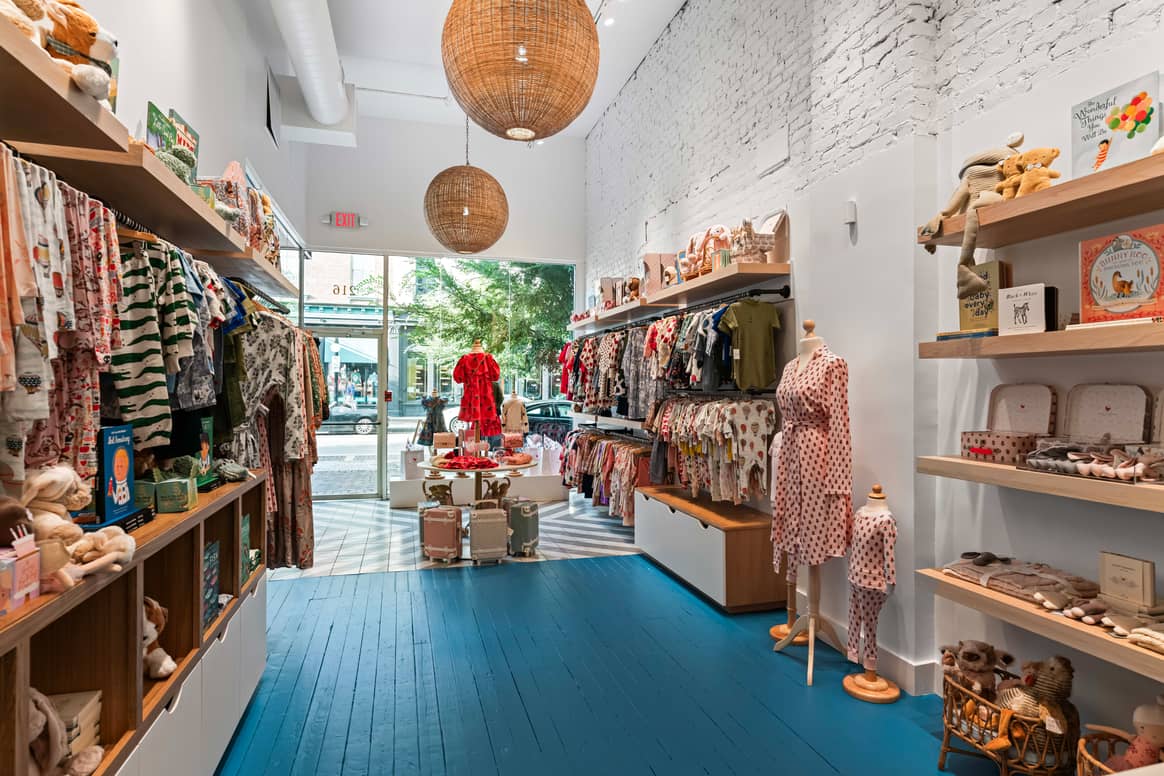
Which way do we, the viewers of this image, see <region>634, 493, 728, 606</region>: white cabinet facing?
facing the viewer and to the left of the viewer

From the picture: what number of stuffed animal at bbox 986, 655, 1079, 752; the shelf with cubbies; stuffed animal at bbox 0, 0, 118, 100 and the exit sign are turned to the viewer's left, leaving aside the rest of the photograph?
1

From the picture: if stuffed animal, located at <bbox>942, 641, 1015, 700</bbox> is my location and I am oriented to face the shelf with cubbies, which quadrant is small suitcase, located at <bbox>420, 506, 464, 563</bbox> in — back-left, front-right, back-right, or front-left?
front-right

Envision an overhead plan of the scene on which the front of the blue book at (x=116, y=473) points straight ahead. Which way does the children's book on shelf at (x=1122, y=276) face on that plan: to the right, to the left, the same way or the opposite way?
the opposite way

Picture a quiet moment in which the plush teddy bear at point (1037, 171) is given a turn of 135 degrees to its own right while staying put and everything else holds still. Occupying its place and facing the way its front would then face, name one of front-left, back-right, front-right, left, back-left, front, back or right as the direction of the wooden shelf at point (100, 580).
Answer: back-left

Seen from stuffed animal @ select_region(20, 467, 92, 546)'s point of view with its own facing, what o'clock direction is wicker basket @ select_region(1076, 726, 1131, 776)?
The wicker basket is roughly at 1 o'clock from the stuffed animal.

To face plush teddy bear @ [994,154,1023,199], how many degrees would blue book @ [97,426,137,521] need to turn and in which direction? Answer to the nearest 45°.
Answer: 0° — it already faces it

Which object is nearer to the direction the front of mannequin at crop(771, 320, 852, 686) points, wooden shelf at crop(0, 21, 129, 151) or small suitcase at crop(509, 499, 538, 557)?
the wooden shelf

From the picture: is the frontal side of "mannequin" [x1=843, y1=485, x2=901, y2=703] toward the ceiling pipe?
no

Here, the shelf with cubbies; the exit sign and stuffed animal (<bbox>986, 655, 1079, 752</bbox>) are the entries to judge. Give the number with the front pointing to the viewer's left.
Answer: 1

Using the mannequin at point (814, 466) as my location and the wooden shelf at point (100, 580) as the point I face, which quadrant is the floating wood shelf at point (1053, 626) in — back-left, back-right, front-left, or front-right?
front-left

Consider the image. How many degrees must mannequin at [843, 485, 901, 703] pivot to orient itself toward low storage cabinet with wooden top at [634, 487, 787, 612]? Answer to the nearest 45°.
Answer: approximately 90° to its right

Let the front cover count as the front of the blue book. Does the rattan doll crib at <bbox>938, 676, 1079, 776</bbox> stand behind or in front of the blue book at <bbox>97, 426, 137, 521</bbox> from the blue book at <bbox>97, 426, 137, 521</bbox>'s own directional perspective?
in front

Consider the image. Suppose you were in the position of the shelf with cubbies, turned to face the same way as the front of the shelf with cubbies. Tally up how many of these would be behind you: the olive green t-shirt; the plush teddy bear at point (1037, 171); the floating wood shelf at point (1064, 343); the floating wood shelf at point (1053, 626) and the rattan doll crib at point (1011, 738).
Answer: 0
